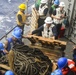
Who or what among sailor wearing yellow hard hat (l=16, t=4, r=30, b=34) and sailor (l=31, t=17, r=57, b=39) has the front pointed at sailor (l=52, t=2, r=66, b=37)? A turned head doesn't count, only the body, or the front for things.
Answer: the sailor wearing yellow hard hat

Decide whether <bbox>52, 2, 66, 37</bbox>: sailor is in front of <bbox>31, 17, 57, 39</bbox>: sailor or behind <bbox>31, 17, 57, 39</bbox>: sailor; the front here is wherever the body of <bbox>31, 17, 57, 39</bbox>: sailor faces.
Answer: behind

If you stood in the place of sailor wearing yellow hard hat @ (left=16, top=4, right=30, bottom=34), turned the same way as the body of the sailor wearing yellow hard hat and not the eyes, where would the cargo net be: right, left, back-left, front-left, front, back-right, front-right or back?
right

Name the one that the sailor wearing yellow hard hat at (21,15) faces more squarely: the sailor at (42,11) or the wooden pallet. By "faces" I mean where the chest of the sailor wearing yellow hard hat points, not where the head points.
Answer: the sailor

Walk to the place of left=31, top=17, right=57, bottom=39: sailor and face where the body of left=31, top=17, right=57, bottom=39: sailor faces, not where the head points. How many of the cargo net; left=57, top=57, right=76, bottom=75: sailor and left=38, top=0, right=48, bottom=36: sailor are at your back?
1

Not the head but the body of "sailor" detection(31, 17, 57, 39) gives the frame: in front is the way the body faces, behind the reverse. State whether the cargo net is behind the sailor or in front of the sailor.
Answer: in front

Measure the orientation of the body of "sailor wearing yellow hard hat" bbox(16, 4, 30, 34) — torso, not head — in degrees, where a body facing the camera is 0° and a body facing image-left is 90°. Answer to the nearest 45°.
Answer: approximately 270°

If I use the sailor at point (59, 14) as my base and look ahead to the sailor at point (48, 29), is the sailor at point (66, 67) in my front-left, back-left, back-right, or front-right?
front-left

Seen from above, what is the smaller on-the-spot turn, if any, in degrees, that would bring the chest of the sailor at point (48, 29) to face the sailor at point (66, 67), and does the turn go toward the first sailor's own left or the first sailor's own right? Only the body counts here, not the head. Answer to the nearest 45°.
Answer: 0° — they already face them

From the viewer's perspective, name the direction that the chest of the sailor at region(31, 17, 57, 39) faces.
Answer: toward the camera
